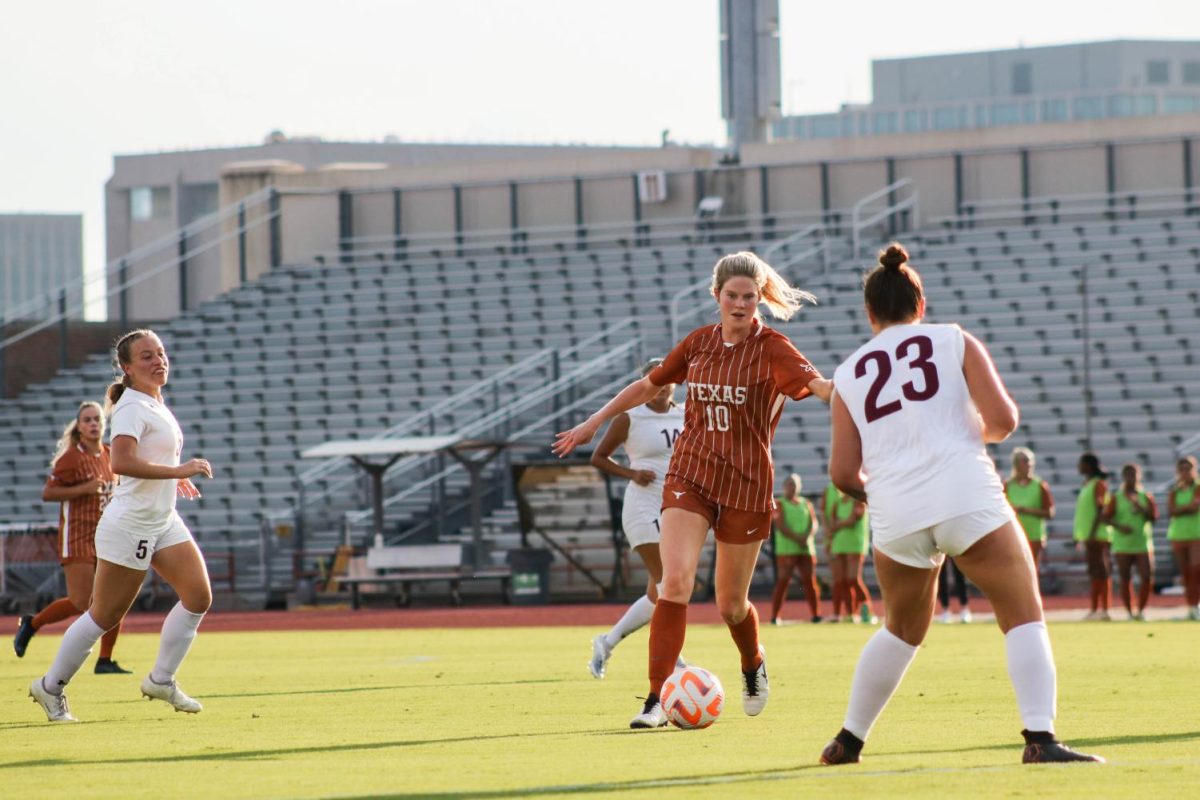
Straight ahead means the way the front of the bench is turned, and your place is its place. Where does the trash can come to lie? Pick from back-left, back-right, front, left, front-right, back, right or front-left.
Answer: left

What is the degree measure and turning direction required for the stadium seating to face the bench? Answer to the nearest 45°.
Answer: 0° — it already faces it

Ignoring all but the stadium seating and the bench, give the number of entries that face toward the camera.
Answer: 2

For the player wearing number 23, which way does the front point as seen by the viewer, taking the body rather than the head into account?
away from the camera

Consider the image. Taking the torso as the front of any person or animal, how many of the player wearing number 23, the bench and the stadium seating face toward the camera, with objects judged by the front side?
2

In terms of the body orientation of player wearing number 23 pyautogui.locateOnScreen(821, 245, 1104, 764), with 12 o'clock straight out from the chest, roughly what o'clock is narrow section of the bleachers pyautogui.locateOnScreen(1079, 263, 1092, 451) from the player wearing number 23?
The narrow section of the bleachers is roughly at 12 o'clock from the player wearing number 23.

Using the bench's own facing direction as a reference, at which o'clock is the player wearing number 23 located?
The player wearing number 23 is roughly at 12 o'clock from the bench.

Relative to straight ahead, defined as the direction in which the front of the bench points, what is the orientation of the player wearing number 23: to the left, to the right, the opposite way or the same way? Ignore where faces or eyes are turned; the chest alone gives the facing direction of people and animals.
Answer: the opposite way

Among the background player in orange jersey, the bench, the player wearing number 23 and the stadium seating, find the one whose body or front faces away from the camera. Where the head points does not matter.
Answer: the player wearing number 23

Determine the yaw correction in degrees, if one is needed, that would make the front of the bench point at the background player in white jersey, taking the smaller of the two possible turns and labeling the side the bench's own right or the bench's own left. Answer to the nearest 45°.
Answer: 0° — it already faces them

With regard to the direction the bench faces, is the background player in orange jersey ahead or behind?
ahead

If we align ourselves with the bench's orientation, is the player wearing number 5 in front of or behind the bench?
in front

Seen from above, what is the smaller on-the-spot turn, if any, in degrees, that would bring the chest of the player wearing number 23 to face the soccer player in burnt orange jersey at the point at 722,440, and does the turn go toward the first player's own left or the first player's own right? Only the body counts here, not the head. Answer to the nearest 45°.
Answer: approximately 45° to the first player's own left

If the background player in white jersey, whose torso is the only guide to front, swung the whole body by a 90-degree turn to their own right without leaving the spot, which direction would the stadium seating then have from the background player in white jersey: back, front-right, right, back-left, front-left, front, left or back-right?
back-right

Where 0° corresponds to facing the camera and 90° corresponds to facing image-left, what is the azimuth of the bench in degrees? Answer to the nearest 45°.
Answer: approximately 0°

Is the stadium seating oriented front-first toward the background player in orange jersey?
yes

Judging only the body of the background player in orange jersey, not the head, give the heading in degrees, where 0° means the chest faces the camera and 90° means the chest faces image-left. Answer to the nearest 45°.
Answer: approximately 315°
